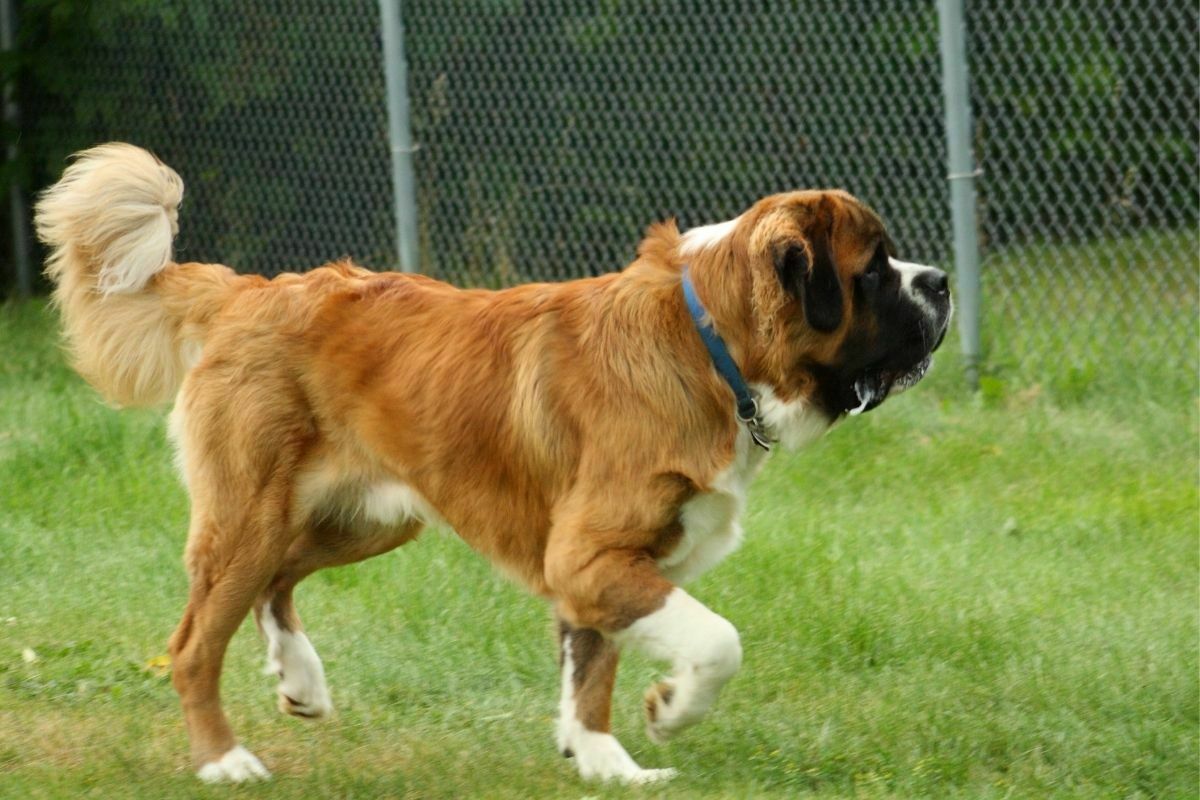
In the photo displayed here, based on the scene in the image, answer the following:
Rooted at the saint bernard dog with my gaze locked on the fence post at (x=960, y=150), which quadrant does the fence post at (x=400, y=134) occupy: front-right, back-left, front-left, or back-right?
front-left

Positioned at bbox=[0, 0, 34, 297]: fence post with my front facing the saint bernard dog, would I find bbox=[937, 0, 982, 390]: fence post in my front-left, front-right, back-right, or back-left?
front-left

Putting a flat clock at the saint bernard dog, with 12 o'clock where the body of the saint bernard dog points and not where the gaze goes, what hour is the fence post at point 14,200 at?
The fence post is roughly at 8 o'clock from the saint bernard dog.

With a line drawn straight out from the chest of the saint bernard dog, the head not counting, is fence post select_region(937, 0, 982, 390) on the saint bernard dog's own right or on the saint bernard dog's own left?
on the saint bernard dog's own left

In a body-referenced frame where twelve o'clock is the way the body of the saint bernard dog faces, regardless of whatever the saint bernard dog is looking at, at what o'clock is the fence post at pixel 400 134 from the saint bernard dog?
The fence post is roughly at 9 o'clock from the saint bernard dog.

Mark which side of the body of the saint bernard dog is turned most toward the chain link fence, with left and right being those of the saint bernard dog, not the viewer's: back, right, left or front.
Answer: left

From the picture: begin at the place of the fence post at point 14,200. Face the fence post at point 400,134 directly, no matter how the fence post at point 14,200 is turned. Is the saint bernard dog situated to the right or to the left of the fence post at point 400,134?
right

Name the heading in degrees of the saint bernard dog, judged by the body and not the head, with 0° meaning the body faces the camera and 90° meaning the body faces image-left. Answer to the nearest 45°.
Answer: approximately 270°
